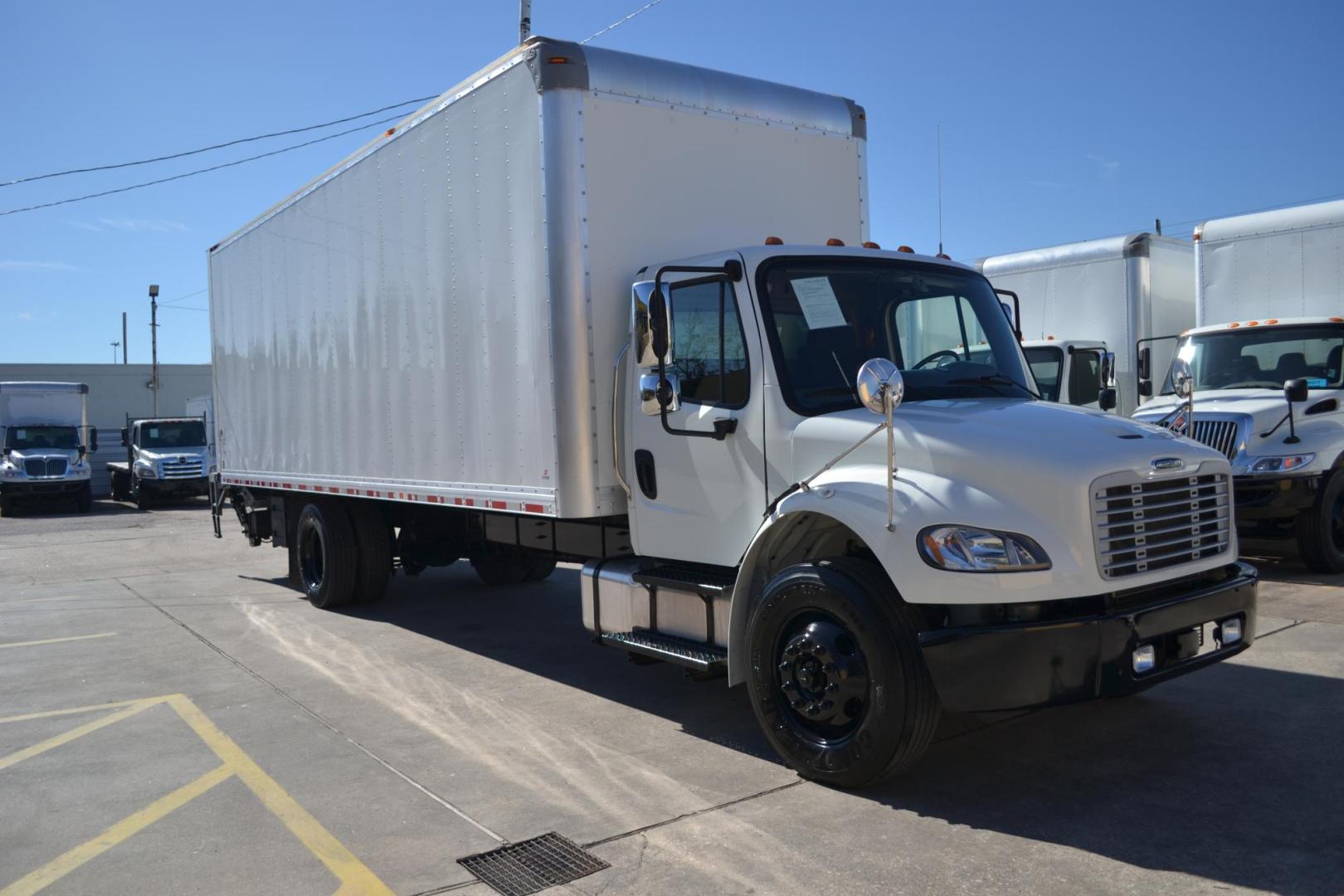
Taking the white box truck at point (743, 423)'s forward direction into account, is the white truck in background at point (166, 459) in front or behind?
behind

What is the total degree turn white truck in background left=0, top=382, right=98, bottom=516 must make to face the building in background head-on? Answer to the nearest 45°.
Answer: approximately 180°

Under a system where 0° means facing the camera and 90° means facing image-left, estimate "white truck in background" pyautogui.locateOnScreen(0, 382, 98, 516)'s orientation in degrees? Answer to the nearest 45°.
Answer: approximately 0°

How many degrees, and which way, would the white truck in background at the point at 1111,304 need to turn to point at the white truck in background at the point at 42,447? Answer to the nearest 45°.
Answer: approximately 45° to its right

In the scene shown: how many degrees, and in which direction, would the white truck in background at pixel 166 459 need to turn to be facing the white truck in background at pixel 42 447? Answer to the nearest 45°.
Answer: approximately 135° to its right

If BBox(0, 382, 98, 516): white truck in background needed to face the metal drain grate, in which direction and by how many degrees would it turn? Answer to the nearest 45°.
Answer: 0° — it already faces it

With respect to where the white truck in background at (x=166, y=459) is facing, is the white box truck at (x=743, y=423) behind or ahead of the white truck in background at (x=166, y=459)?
ahead

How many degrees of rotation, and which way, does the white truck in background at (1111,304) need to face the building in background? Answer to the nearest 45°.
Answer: approximately 90° to its right
